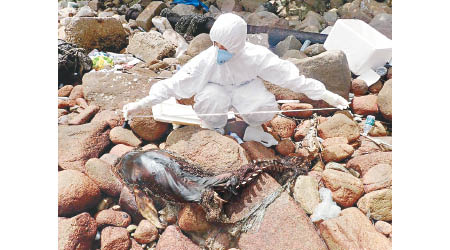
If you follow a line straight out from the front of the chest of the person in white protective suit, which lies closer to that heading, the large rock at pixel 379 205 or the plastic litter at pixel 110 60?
the large rock

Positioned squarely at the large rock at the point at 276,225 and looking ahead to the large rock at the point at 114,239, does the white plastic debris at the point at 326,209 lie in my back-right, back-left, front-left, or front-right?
back-right

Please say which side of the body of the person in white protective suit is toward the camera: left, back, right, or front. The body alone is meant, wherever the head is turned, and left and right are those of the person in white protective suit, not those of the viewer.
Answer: front

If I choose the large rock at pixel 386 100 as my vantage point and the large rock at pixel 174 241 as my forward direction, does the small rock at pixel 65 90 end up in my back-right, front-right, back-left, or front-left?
front-right

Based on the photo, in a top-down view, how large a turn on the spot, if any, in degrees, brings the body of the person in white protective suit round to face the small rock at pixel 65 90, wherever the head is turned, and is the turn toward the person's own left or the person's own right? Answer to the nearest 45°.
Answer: approximately 90° to the person's own right

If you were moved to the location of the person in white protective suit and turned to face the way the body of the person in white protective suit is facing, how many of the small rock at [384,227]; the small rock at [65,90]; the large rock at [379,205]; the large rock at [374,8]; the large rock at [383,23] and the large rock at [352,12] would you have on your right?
1

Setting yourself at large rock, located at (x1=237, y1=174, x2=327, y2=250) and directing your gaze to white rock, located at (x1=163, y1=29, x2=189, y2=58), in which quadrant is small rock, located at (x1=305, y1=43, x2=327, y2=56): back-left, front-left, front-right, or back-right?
front-right

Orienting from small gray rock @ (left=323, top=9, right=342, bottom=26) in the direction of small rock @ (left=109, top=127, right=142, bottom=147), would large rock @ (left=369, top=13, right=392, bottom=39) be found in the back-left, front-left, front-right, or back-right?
back-left

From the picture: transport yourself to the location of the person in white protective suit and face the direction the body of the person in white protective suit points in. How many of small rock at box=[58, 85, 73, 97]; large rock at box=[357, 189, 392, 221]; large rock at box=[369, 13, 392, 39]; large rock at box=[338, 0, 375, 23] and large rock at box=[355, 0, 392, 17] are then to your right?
1
